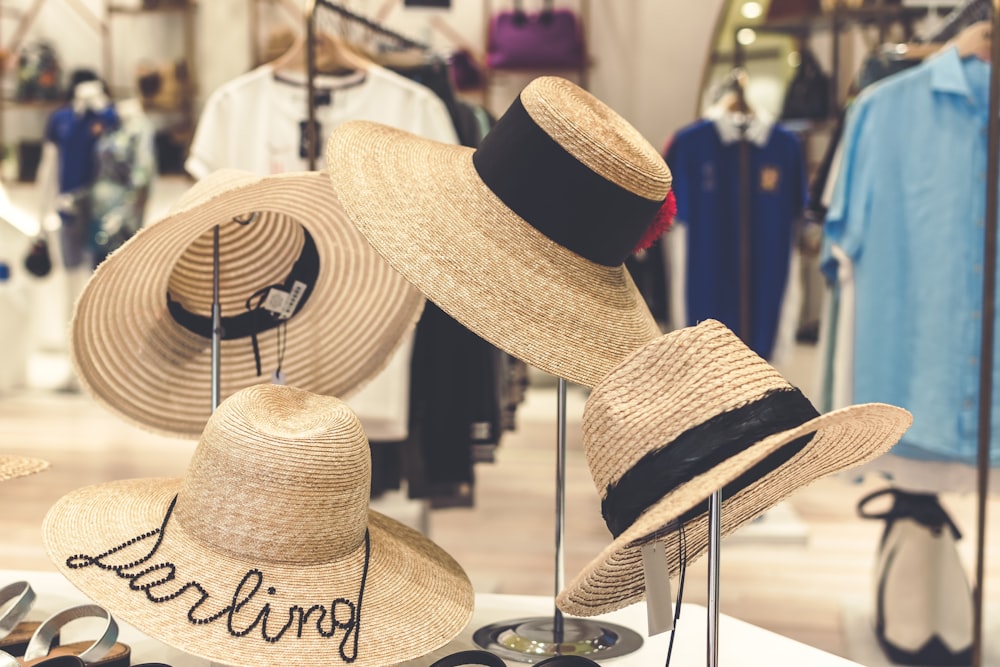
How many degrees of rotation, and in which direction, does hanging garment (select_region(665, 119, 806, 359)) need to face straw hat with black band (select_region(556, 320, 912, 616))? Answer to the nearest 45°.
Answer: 0° — it already faces it

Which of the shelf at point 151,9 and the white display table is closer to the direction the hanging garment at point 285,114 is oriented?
the white display table

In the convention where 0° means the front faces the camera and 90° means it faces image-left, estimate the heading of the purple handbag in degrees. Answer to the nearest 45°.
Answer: approximately 0°

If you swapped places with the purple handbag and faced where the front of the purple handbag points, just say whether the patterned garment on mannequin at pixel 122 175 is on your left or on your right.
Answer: on your right

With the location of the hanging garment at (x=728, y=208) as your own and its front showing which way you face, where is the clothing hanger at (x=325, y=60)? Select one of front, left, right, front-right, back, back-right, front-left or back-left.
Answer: front-right

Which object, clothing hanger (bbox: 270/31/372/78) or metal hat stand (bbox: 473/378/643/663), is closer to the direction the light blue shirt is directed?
the metal hat stand

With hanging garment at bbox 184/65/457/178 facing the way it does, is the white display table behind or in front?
in front

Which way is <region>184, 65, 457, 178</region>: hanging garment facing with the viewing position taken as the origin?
facing the viewer

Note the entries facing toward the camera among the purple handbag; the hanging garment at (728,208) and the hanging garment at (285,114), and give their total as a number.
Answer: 3

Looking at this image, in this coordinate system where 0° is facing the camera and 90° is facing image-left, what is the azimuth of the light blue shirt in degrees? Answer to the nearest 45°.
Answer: approximately 315°

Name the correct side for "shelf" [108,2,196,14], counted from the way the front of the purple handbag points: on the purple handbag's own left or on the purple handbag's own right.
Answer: on the purple handbag's own right

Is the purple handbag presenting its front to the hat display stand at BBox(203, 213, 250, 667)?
yes

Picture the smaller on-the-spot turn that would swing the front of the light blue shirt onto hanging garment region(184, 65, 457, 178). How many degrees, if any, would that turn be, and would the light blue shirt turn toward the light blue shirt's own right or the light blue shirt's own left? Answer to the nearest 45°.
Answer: approximately 135° to the light blue shirt's own right
